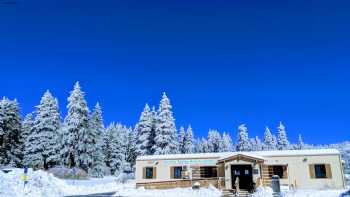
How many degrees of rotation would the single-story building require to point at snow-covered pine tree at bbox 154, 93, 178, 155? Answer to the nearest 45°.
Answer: approximately 135° to its right

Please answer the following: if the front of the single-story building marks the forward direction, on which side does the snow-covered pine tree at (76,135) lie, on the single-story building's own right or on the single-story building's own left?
on the single-story building's own right

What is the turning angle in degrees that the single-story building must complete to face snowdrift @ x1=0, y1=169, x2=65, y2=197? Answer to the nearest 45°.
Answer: approximately 45° to its right

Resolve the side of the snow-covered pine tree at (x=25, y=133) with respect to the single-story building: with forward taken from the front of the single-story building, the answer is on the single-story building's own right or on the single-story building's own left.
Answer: on the single-story building's own right

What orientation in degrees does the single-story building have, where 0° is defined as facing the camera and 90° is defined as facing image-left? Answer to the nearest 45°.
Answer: approximately 0°

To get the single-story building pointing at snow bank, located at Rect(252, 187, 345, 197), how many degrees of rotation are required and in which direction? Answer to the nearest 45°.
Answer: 0° — it already faces it
